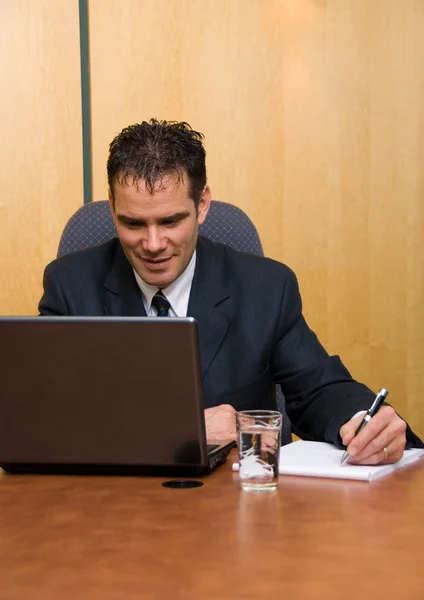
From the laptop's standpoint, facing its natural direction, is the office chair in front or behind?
in front

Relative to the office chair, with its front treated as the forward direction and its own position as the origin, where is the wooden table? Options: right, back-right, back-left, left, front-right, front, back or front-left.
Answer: front

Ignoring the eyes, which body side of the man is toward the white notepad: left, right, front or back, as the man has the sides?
front

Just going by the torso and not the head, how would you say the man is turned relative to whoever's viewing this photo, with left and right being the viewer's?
facing the viewer

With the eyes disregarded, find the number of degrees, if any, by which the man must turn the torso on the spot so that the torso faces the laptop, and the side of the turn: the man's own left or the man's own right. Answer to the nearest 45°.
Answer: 0° — they already face it

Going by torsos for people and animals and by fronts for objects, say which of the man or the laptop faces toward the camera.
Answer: the man

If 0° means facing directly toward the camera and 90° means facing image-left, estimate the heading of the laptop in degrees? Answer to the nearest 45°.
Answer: approximately 180°

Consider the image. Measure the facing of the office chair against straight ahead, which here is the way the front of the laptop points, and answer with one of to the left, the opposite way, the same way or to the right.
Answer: the opposite way

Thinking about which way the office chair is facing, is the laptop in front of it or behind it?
in front

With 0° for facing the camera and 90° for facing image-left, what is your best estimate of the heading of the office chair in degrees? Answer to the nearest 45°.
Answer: approximately 0°

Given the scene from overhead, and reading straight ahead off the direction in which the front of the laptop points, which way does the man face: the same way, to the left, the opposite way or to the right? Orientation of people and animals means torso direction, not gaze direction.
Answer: the opposite way
